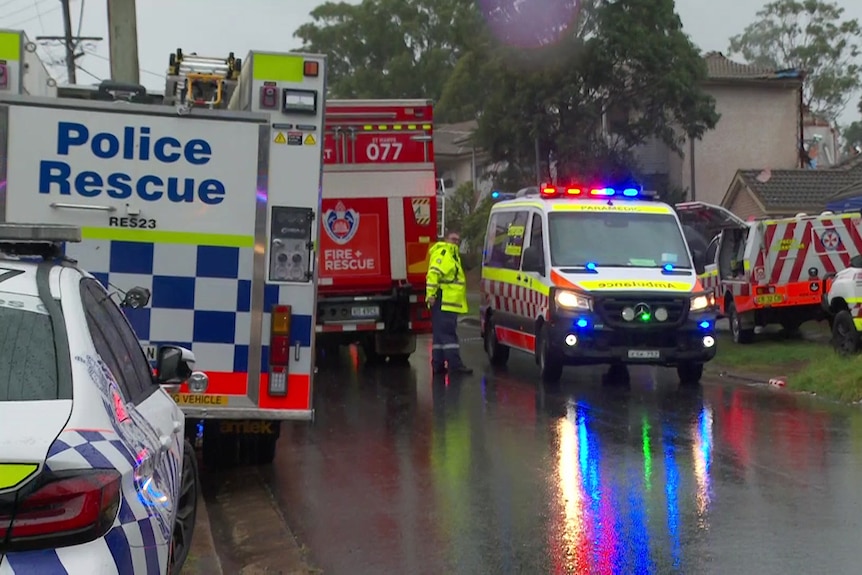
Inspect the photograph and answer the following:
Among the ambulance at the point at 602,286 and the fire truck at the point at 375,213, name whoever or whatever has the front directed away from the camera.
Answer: the fire truck

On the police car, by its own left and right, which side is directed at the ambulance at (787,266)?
front

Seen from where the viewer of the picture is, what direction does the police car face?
facing away from the viewer and to the right of the viewer

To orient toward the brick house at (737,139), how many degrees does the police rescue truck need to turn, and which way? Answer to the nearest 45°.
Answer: approximately 45° to its right

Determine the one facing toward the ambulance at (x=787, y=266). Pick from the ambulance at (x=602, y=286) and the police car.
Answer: the police car

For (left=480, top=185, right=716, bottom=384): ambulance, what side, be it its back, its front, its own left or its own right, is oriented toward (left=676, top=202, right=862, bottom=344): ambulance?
left

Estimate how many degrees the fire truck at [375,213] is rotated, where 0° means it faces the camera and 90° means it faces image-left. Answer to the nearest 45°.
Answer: approximately 180°

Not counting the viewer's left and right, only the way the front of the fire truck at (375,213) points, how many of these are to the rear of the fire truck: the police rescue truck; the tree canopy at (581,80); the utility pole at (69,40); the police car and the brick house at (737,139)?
2

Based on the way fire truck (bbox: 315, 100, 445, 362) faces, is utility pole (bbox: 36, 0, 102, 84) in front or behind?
in front

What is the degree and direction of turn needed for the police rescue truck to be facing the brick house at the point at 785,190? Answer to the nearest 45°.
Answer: approximately 45° to its right

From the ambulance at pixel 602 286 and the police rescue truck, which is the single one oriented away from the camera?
the police rescue truck

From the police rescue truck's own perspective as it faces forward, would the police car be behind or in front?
behind

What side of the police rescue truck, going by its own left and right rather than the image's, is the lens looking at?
back

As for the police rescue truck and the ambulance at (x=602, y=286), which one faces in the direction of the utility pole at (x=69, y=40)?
the police rescue truck

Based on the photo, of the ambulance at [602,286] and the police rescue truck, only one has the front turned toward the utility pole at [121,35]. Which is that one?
the police rescue truck

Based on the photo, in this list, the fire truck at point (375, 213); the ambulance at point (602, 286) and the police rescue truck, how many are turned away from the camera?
2

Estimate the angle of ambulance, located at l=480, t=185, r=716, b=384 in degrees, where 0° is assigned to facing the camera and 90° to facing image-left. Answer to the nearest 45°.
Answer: approximately 315°
